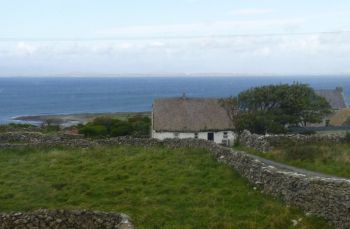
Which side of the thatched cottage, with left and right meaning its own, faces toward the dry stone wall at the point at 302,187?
front

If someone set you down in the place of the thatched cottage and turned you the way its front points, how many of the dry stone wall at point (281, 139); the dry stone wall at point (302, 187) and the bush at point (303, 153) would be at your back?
0

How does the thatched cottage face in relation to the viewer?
toward the camera

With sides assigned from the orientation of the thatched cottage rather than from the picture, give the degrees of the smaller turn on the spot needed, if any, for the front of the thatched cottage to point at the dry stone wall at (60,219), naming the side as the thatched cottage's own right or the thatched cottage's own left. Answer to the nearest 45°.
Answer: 0° — it already faces it

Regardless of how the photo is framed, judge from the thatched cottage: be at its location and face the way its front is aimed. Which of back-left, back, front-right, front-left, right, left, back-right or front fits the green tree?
left

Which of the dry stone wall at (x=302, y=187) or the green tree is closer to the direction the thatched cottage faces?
the dry stone wall

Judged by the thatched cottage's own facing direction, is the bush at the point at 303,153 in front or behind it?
in front
